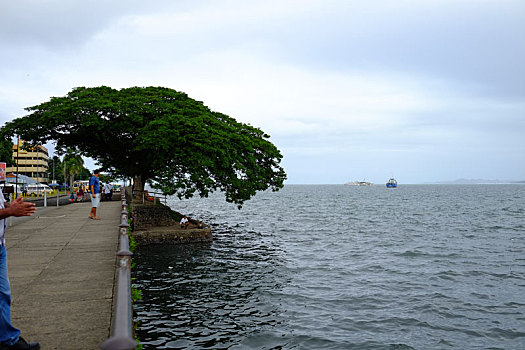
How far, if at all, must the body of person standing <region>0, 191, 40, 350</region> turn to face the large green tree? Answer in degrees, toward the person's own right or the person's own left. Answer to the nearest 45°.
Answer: approximately 90° to the person's own left

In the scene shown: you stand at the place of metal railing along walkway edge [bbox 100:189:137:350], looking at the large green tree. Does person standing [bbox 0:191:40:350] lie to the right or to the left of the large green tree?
left

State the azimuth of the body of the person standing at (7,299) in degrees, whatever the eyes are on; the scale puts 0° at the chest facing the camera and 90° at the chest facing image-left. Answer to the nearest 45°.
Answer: approximately 270°
